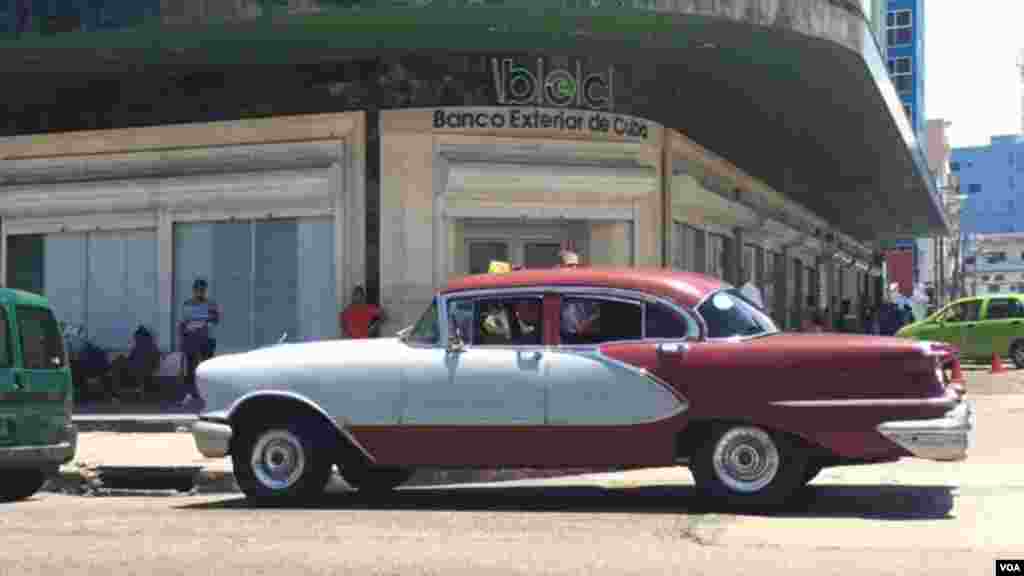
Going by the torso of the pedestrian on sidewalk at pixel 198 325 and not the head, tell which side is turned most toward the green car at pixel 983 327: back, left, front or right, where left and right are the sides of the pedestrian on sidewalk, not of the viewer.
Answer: left

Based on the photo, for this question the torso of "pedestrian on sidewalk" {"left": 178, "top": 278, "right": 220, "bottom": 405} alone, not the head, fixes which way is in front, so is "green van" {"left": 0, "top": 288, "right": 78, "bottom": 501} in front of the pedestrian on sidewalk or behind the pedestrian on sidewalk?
in front

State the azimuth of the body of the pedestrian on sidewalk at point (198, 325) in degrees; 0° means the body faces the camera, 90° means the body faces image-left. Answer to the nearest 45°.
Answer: approximately 0°

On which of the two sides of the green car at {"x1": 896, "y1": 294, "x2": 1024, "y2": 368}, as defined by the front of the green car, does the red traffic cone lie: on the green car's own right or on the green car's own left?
on the green car's own left

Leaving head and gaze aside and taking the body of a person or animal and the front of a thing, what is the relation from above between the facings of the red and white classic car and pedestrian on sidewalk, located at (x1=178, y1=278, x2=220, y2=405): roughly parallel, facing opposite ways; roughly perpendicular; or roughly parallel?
roughly perpendicular

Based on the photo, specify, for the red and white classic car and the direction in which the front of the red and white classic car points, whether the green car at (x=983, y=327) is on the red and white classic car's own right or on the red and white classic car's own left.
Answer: on the red and white classic car's own right

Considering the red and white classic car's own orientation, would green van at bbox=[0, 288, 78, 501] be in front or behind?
in front

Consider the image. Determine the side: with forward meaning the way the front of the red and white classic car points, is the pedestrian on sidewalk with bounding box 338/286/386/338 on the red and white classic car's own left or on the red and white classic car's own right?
on the red and white classic car's own right

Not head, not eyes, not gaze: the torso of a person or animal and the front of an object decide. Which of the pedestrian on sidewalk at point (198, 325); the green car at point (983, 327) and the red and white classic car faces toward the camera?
the pedestrian on sidewalk

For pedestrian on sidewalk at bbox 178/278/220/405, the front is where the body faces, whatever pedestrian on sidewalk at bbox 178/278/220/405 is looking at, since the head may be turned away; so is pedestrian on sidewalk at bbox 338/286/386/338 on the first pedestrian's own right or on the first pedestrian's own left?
on the first pedestrian's own left

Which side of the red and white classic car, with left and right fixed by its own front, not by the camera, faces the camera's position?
left

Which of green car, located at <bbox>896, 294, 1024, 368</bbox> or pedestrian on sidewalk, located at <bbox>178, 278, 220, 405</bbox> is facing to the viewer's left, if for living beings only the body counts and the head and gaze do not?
the green car

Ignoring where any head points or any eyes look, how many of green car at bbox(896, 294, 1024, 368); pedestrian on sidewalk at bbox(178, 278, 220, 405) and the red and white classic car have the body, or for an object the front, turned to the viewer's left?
2

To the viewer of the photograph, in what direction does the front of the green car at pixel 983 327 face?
facing to the left of the viewer
